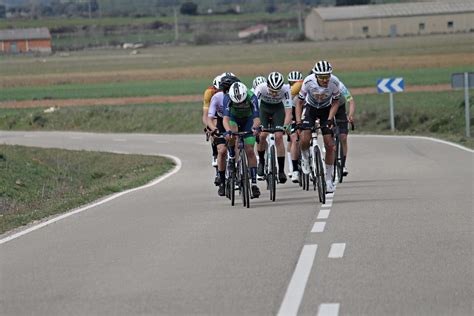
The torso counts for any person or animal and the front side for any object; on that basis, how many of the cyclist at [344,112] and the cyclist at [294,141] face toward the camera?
2

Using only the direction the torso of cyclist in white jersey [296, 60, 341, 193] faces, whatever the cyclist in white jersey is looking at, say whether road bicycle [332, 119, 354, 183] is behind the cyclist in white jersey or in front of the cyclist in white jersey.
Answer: behind

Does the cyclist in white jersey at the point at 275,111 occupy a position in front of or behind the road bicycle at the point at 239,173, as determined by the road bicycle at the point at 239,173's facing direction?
behind

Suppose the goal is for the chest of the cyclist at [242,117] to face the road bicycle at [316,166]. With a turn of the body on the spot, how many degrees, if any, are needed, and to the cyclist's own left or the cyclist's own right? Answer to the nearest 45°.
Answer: approximately 90° to the cyclist's own left

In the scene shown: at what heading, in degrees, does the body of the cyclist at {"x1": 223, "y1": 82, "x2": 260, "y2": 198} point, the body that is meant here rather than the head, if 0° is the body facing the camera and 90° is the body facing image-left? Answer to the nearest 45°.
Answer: approximately 0°
